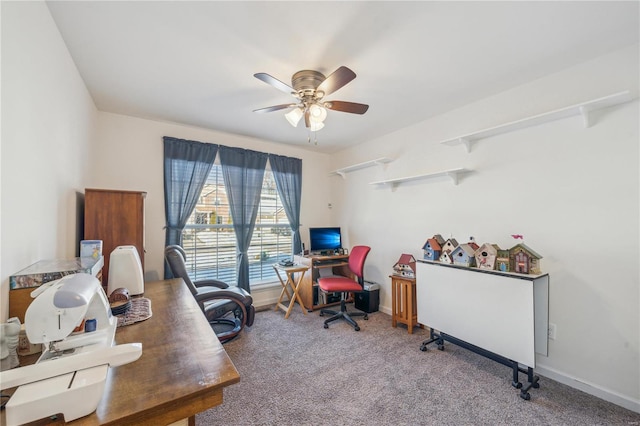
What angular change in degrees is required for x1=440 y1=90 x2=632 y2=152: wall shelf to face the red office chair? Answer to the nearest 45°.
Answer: approximately 45° to its right

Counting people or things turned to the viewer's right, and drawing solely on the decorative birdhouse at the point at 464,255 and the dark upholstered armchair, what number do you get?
1

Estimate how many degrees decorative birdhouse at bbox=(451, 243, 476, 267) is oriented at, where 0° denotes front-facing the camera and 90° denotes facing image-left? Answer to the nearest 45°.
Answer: approximately 45°

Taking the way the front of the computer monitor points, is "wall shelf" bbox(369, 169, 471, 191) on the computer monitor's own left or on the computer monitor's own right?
on the computer monitor's own left

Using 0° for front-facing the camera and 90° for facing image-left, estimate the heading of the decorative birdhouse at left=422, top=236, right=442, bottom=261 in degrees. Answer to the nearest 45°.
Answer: approximately 45°

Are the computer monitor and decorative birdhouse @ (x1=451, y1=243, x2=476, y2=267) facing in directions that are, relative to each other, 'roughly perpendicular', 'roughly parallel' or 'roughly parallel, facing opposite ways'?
roughly perpendicular

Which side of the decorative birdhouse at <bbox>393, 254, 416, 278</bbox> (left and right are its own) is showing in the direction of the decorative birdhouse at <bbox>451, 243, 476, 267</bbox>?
left

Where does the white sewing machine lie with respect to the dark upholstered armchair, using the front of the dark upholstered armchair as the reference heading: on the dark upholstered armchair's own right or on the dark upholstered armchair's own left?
on the dark upholstered armchair's own right

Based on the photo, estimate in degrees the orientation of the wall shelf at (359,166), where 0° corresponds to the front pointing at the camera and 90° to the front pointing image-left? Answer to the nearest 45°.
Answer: approximately 45°

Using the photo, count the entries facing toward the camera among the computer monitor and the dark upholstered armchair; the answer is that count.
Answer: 1
